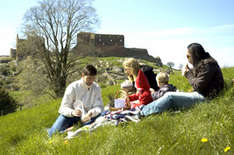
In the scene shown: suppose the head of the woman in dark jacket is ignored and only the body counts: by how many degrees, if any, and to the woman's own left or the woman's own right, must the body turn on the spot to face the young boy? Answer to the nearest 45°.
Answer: approximately 45° to the woman's own right

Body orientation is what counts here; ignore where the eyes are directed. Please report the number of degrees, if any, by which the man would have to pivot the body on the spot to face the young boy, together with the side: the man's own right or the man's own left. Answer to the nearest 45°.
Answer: approximately 90° to the man's own left

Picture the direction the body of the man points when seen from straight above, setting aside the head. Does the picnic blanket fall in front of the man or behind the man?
in front

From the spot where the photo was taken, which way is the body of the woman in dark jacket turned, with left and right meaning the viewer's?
facing to the left of the viewer

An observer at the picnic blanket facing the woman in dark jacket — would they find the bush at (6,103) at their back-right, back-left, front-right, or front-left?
back-left

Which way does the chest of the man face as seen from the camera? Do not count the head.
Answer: toward the camera

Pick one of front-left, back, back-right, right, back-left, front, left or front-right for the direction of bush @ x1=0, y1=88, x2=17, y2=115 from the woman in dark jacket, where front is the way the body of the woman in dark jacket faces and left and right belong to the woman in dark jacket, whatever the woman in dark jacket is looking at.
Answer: front-right

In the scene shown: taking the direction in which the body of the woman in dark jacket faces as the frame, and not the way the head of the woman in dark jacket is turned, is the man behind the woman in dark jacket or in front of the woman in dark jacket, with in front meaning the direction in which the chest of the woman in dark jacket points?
in front

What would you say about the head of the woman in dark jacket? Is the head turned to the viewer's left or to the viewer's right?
to the viewer's left

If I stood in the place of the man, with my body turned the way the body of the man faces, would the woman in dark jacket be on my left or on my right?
on my left
